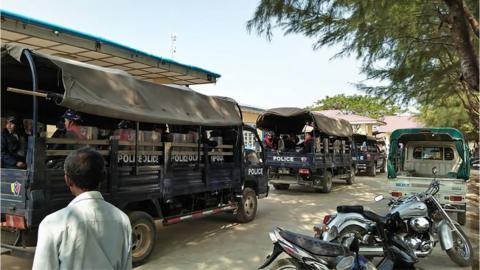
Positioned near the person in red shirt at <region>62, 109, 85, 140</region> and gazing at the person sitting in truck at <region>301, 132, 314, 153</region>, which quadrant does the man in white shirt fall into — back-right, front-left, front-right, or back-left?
back-right

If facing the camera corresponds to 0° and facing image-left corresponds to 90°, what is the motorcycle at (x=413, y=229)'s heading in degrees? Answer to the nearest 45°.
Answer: approximately 315°
